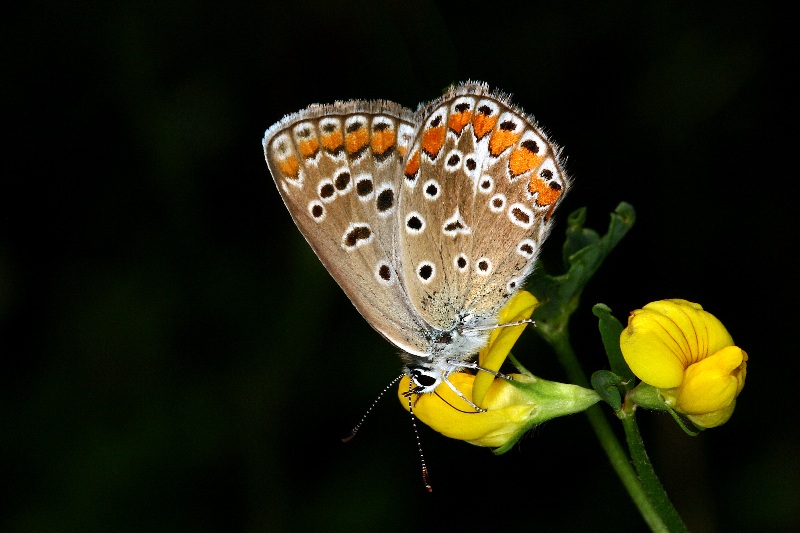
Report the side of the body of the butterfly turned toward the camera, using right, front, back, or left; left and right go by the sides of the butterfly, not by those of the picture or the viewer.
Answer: left
